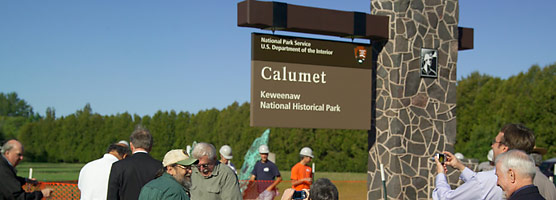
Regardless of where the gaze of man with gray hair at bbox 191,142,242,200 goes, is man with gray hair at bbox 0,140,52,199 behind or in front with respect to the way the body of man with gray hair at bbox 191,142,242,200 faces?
in front

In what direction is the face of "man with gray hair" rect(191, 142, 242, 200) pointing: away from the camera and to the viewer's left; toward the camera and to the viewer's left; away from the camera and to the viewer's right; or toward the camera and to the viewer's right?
toward the camera and to the viewer's left

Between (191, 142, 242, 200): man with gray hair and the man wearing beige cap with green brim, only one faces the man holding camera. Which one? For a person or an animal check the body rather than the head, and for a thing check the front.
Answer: the man wearing beige cap with green brim

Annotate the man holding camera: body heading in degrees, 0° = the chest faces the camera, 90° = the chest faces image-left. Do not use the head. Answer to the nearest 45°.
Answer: approximately 90°

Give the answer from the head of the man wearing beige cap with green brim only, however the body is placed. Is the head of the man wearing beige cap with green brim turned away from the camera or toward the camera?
toward the camera

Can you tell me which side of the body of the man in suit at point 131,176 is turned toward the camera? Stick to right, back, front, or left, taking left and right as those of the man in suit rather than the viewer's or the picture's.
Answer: back

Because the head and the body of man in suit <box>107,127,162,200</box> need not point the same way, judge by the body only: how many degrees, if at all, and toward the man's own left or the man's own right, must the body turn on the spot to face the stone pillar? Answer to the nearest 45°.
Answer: approximately 45° to the man's own right

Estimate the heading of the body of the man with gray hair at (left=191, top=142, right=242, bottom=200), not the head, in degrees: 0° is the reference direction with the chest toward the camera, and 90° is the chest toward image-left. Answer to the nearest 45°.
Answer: approximately 45°

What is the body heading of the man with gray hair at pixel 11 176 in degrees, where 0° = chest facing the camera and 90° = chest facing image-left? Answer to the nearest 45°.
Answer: approximately 270°

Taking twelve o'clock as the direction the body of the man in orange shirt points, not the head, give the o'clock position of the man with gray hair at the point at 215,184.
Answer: The man with gray hair is roughly at 2 o'clock from the man in orange shirt.

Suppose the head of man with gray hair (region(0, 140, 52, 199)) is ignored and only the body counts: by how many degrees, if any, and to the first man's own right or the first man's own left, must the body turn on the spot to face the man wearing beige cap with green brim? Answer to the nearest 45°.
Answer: approximately 45° to the first man's own right
